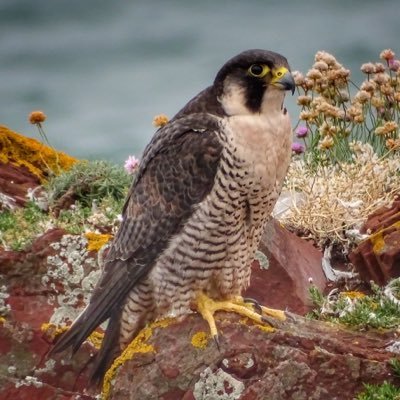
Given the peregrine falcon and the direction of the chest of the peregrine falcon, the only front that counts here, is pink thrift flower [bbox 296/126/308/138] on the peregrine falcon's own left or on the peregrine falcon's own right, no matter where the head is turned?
on the peregrine falcon's own left

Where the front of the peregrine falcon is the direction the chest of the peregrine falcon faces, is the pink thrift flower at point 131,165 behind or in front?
behind

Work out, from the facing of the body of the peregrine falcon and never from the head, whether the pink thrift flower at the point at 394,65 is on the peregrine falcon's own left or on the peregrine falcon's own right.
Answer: on the peregrine falcon's own left

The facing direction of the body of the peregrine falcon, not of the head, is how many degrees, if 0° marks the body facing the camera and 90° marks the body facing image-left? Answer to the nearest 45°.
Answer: approximately 315°

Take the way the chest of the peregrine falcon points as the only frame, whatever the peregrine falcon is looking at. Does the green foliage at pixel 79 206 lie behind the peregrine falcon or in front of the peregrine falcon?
behind

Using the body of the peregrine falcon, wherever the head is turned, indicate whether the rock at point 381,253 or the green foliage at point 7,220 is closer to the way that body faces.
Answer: the rock

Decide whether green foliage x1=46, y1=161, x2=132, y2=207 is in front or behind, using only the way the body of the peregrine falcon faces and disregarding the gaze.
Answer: behind

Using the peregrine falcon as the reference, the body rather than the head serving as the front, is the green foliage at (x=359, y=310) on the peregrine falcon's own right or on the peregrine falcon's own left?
on the peregrine falcon's own left
